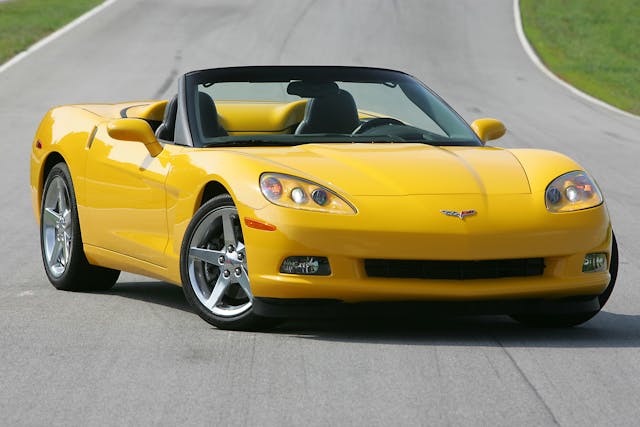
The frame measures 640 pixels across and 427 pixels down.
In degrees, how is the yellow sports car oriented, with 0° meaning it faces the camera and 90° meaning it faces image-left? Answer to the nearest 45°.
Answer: approximately 315°
